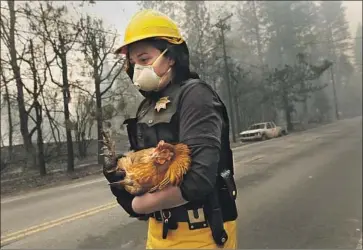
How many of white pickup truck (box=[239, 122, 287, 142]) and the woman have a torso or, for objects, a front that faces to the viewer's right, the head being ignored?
0

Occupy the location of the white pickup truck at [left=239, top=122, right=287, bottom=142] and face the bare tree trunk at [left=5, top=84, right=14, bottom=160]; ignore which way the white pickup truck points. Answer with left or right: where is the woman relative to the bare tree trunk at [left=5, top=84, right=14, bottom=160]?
left

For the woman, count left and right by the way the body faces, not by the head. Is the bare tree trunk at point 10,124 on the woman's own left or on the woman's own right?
on the woman's own right

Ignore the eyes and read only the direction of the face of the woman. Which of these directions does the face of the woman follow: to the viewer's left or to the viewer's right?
to the viewer's left

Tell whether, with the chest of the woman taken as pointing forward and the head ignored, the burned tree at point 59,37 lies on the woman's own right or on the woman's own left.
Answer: on the woman's own right

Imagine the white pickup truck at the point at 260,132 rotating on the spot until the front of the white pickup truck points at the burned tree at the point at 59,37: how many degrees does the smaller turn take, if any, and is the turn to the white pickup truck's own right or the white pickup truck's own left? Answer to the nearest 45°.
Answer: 0° — it already faces it

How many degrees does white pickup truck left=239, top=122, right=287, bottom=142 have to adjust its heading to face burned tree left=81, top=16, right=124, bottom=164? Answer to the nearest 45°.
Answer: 0° — it already faces it

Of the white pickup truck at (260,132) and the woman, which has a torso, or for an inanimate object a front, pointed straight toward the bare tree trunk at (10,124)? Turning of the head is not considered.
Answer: the white pickup truck

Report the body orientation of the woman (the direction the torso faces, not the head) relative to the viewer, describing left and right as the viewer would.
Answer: facing the viewer and to the left of the viewer
